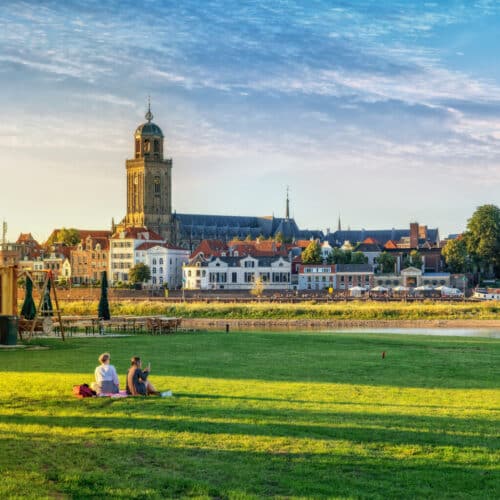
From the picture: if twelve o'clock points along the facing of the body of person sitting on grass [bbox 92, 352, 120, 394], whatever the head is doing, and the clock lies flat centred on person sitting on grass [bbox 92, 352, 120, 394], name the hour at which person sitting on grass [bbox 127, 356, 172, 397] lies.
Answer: person sitting on grass [bbox 127, 356, 172, 397] is roughly at 3 o'clock from person sitting on grass [bbox 92, 352, 120, 394].

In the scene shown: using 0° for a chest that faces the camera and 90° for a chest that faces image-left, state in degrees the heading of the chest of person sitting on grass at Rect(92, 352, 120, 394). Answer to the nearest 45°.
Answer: approximately 180°

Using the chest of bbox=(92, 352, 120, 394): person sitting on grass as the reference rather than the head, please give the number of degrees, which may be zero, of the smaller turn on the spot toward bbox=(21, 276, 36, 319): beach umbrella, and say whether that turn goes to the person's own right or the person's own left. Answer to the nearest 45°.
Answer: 0° — they already face it

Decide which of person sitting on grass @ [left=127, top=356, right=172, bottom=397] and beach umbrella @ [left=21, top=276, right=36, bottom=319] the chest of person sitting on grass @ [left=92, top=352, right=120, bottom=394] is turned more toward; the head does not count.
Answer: the beach umbrella
